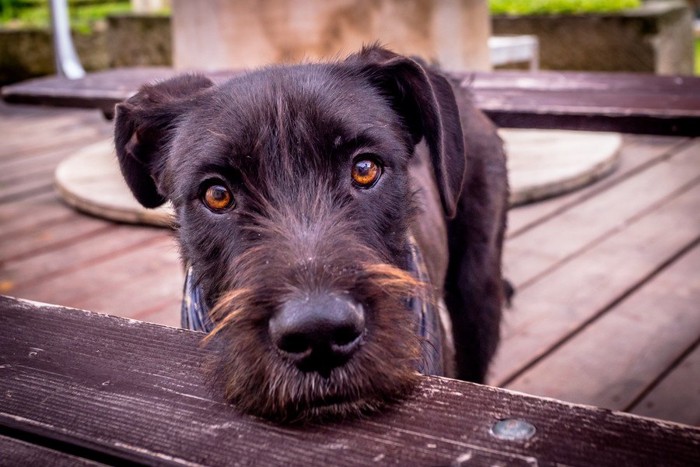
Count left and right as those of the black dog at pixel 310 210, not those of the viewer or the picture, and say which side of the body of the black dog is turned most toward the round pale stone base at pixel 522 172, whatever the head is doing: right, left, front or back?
back

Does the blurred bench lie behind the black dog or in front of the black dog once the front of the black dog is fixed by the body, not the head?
behind

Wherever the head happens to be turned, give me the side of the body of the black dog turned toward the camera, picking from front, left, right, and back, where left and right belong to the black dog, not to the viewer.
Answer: front
